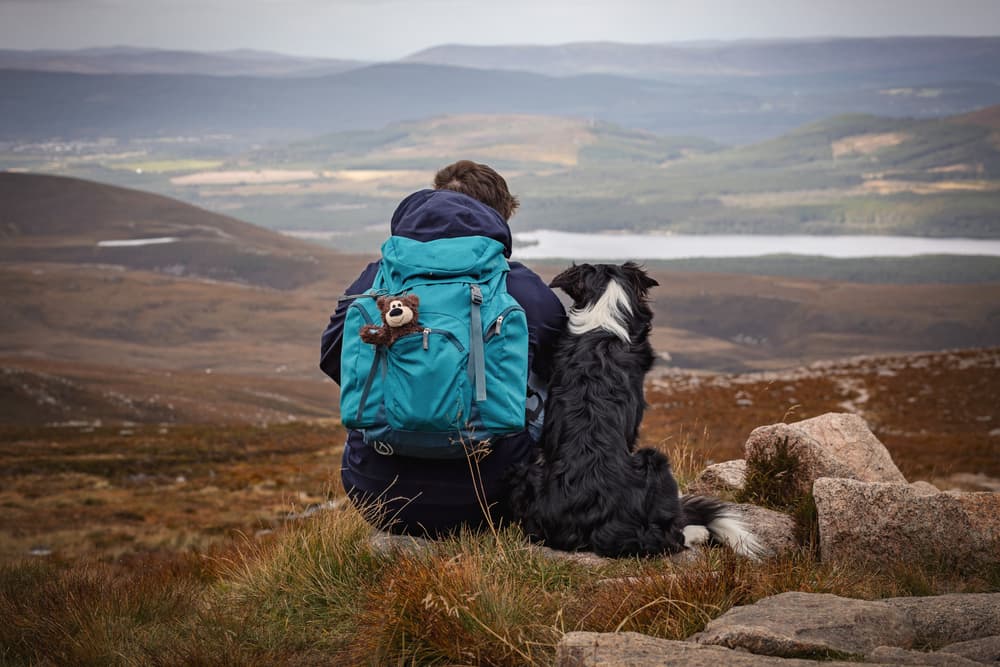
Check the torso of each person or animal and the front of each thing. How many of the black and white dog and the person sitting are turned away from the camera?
2

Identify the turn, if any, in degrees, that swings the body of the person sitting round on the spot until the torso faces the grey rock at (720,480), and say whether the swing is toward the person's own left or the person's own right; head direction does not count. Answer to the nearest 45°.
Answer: approximately 45° to the person's own right

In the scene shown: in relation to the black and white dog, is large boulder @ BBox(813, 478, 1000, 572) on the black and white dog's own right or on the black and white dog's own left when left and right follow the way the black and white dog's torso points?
on the black and white dog's own right

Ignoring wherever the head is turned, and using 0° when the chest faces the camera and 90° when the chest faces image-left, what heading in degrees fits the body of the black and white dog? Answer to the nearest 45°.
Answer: approximately 180°

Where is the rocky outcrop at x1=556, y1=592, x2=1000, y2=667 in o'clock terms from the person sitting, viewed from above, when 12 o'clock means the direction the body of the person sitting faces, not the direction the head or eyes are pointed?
The rocky outcrop is roughly at 5 o'clock from the person sitting.

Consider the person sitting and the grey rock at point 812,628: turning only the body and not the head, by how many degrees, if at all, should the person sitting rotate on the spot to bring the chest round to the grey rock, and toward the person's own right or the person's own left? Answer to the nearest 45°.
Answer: approximately 135° to the person's own right

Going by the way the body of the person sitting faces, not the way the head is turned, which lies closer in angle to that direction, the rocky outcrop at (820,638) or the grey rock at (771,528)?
the grey rock

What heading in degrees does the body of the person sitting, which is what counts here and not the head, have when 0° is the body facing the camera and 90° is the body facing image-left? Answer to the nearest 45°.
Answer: approximately 180°

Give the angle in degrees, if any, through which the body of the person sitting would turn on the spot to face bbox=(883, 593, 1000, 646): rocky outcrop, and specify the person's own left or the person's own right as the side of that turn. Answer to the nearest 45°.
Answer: approximately 135° to the person's own right

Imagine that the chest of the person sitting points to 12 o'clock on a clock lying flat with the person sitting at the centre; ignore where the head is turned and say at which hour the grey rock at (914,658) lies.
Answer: The grey rock is roughly at 5 o'clock from the person sitting.
